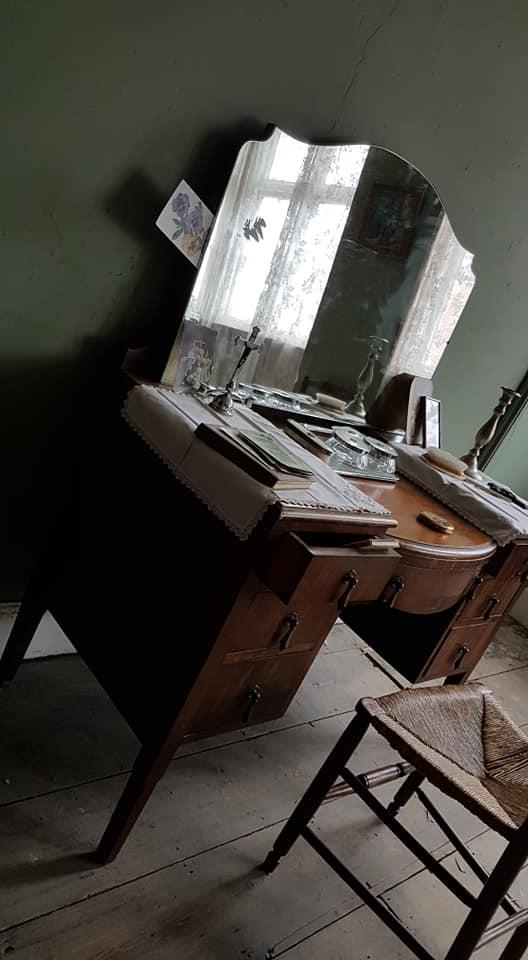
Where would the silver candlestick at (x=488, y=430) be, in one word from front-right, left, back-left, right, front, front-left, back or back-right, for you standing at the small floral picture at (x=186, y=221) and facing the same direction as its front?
front-left

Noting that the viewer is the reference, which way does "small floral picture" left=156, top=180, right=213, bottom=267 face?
facing the viewer and to the right of the viewer

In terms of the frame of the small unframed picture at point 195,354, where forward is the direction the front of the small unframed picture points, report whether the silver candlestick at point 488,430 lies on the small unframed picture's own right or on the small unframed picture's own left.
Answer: on the small unframed picture's own left

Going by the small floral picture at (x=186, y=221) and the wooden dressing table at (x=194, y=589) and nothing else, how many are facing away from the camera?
0

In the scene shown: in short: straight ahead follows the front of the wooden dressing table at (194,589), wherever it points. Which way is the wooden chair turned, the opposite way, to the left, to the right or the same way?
the opposite way

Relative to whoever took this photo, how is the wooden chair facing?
facing away from the viewer and to the left of the viewer

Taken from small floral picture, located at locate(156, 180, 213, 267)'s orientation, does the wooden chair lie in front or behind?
in front

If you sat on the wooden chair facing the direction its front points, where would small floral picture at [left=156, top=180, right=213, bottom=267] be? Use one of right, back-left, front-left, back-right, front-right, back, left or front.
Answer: front-left

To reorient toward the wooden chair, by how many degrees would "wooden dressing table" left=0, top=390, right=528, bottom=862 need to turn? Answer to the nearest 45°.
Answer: approximately 45° to its left

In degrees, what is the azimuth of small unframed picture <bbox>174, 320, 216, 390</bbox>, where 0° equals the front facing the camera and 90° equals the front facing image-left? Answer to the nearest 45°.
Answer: approximately 315°
